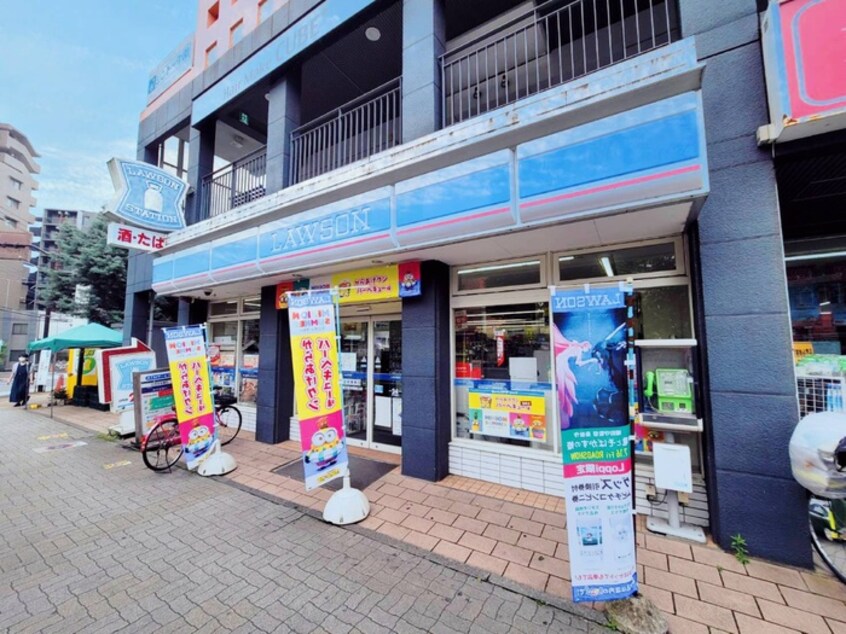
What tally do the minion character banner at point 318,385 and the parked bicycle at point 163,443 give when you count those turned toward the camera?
1

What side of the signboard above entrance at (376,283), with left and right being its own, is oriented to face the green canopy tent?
right

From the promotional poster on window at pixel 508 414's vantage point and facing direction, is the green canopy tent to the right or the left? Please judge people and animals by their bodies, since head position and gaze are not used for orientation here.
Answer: on its right

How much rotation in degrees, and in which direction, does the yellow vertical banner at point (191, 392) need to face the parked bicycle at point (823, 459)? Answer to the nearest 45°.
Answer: approximately 45° to its left

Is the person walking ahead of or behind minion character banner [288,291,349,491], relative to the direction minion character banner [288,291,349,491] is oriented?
behind

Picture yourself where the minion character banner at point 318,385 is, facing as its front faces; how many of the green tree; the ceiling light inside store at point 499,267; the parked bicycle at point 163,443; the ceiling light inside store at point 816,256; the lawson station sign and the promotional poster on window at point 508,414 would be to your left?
3

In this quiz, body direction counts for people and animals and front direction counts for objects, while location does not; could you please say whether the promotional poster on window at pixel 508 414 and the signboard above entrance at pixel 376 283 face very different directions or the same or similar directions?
same or similar directions

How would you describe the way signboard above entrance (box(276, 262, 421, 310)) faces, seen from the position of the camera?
facing the viewer and to the left of the viewer

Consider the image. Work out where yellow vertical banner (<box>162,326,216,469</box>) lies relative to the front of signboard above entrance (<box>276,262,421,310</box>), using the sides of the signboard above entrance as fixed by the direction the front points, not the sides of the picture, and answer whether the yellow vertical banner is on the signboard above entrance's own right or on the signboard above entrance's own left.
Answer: on the signboard above entrance's own right

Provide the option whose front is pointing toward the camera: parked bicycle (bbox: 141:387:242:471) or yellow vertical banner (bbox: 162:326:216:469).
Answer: the yellow vertical banner

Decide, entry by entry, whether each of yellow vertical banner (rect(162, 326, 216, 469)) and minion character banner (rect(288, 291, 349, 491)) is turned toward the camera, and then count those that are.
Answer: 2

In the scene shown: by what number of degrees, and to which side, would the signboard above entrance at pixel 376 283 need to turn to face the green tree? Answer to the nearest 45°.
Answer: approximately 90° to its right

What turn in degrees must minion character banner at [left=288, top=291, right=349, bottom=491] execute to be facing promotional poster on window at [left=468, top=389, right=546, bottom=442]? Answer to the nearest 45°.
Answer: approximately 90° to its left

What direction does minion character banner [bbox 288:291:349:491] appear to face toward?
toward the camera
